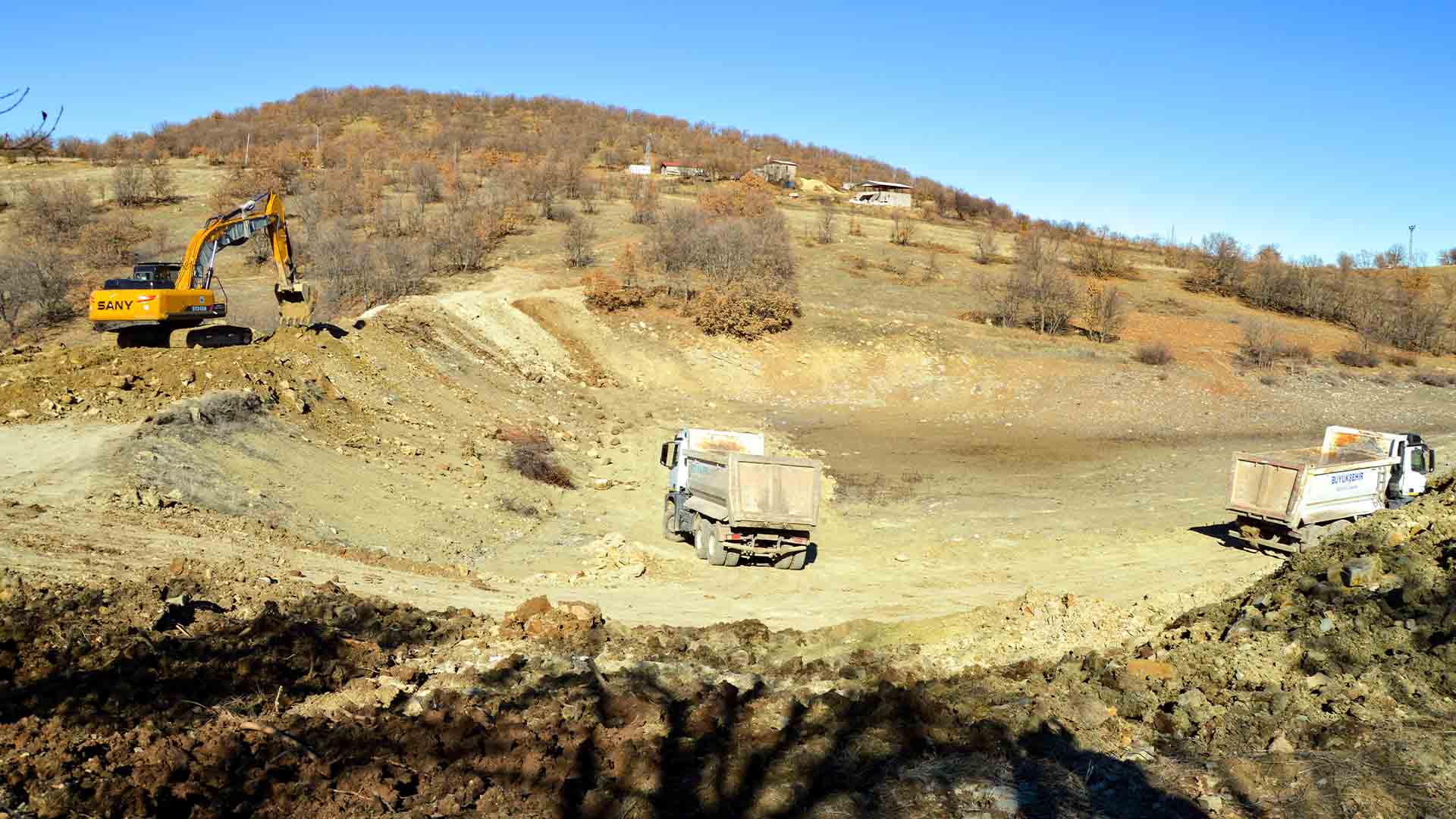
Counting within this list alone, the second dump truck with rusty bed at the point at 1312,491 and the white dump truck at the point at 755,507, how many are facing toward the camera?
0

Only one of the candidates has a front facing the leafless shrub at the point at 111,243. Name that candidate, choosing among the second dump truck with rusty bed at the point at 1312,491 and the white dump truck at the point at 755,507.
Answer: the white dump truck

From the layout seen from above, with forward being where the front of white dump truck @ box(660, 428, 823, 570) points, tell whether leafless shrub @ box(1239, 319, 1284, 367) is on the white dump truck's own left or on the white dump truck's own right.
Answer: on the white dump truck's own right

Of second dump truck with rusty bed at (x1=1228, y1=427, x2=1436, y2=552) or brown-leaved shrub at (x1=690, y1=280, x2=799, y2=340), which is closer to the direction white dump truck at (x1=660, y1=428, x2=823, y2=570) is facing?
the brown-leaved shrub

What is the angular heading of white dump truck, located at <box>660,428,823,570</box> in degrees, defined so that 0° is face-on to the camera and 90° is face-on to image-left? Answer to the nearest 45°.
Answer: approximately 135°

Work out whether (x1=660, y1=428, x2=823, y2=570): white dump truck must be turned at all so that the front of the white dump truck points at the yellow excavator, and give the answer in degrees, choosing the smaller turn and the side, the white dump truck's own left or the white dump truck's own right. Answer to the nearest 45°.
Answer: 0° — it already faces it

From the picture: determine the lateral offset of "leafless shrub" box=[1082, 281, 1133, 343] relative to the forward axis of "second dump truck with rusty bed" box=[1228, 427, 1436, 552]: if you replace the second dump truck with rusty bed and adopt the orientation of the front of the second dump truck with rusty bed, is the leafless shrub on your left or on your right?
on your left

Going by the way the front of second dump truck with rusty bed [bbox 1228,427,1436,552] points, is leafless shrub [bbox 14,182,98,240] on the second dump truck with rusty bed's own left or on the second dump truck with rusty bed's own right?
on the second dump truck with rusty bed's own left

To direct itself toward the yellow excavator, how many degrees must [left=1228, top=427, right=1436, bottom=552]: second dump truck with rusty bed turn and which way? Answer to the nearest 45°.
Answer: approximately 135° to its left

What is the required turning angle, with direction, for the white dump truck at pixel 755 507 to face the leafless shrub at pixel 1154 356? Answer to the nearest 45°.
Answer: approximately 90° to its right

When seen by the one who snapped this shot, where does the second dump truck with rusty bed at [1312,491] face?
facing away from the viewer and to the right of the viewer
